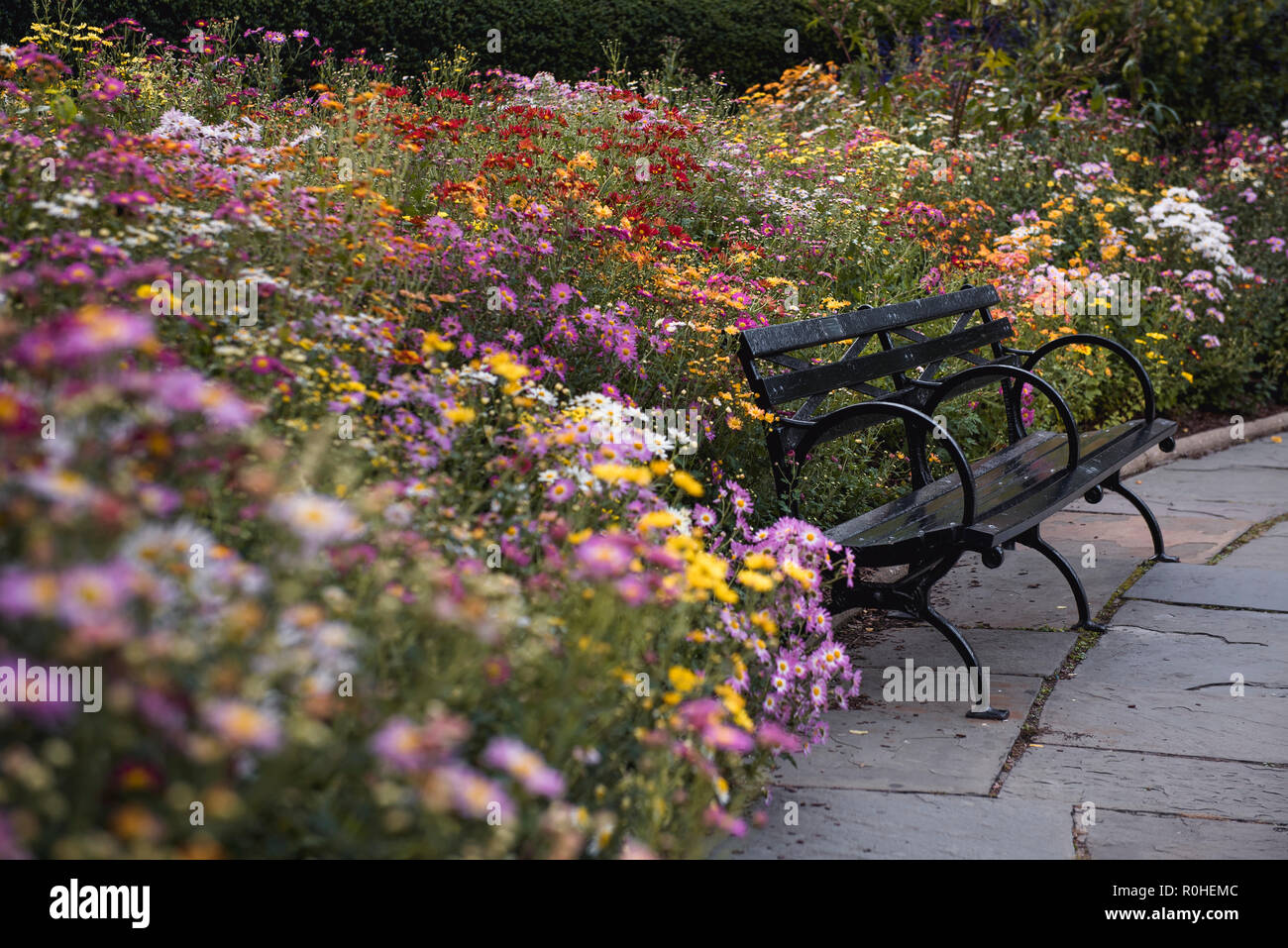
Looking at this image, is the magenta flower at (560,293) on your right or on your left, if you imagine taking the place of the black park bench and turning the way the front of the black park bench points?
on your right

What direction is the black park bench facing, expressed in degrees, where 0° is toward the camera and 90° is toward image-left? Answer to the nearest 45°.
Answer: approximately 315°
